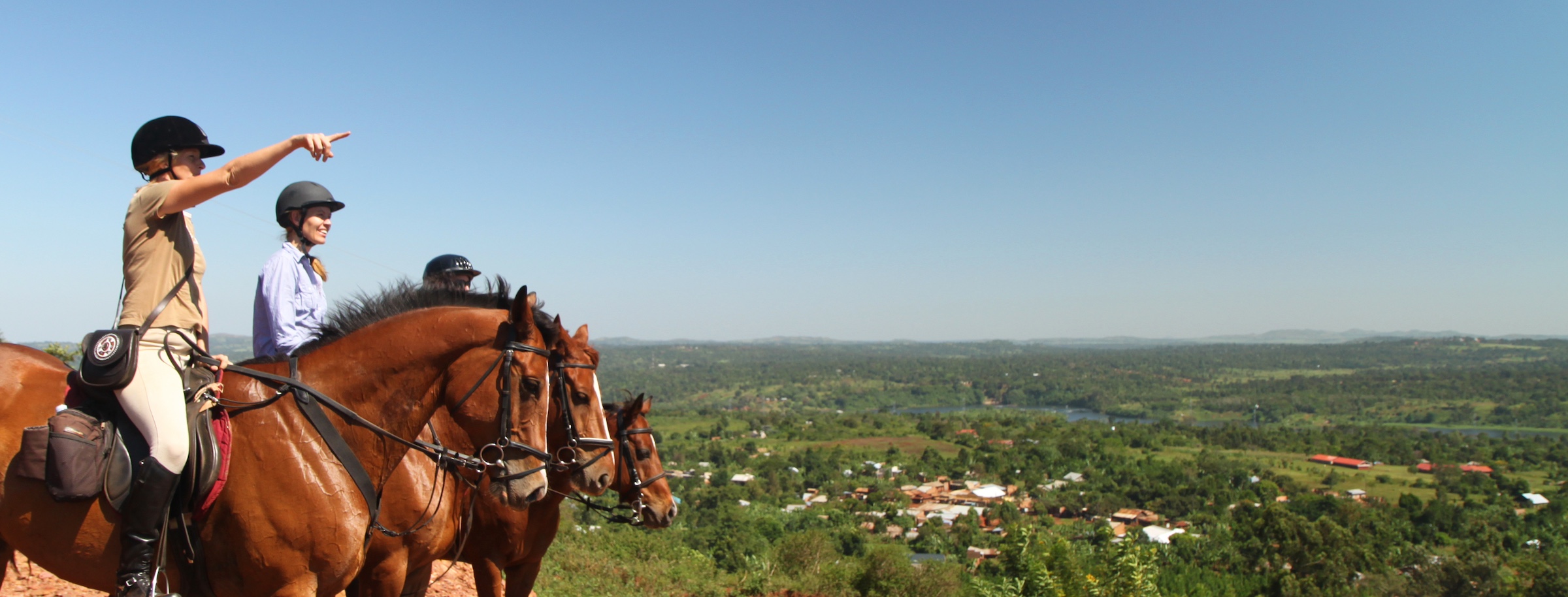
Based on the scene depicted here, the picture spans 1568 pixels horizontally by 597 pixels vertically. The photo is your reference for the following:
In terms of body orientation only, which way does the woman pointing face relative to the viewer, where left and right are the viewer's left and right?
facing to the right of the viewer

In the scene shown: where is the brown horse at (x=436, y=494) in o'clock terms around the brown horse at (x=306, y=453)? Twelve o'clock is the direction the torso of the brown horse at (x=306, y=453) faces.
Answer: the brown horse at (x=436, y=494) is roughly at 10 o'clock from the brown horse at (x=306, y=453).

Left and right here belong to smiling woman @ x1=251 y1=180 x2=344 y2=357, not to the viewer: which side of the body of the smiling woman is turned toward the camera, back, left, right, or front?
right

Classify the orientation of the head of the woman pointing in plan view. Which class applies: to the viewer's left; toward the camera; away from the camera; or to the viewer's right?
to the viewer's right

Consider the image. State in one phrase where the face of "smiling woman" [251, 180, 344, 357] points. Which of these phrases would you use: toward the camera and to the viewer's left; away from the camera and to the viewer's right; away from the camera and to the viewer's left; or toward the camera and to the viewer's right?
toward the camera and to the viewer's right

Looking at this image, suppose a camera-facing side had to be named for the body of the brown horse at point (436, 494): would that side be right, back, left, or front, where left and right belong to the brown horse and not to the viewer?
right

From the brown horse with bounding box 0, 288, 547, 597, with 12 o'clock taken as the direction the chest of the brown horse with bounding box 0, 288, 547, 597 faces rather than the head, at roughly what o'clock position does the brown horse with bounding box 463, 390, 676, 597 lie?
the brown horse with bounding box 463, 390, 676, 597 is roughly at 10 o'clock from the brown horse with bounding box 0, 288, 547, 597.

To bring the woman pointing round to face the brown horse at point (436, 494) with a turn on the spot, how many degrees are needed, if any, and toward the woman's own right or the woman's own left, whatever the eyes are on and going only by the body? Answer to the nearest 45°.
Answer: approximately 45° to the woman's own left

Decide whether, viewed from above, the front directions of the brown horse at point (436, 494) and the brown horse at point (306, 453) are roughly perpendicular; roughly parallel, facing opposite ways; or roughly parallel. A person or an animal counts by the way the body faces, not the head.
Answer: roughly parallel

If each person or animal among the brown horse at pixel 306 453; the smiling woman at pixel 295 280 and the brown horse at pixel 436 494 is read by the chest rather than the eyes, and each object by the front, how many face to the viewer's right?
3

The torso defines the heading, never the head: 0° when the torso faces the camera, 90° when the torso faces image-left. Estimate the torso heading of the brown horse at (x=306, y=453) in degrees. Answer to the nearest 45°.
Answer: approximately 270°

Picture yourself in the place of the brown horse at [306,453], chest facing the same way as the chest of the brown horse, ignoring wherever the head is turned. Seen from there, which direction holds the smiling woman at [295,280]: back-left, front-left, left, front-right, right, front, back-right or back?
left

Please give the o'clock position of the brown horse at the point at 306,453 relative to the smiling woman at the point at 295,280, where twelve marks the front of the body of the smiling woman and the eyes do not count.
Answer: The brown horse is roughly at 3 o'clock from the smiling woman.

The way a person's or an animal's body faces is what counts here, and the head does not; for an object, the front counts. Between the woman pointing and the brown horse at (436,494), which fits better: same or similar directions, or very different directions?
same or similar directions

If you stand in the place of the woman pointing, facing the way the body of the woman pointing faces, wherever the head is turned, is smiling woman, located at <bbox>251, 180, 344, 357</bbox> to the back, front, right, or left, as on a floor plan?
left

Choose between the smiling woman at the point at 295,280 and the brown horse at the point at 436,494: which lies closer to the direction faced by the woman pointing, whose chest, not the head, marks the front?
the brown horse
